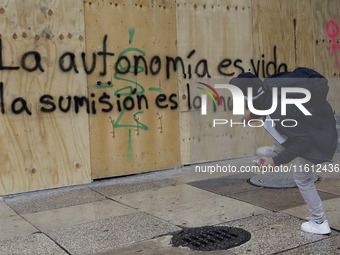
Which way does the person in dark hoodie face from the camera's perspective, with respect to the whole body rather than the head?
to the viewer's left

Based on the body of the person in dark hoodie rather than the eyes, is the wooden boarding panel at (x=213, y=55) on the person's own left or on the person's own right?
on the person's own right

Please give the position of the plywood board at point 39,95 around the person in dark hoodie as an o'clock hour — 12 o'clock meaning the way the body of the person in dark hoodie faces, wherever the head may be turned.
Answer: The plywood board is roughly at 1 o'clock from the person in dark hoodie.

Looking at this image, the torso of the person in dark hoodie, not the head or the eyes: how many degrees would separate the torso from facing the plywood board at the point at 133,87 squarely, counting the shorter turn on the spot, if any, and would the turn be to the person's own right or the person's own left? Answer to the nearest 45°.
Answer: approximately 45° to the person's own right

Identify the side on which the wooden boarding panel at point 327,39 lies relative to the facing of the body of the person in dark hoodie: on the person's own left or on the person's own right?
on the person's own right

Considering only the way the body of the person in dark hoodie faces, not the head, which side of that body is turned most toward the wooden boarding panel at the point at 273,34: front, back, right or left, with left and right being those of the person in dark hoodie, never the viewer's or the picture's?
right

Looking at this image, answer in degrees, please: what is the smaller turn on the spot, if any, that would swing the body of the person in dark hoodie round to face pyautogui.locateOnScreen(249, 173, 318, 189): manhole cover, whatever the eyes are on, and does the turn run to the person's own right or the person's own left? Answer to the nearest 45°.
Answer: approximately 90° to the person's own right

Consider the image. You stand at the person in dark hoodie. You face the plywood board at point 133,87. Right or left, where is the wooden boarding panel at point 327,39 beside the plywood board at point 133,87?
right
